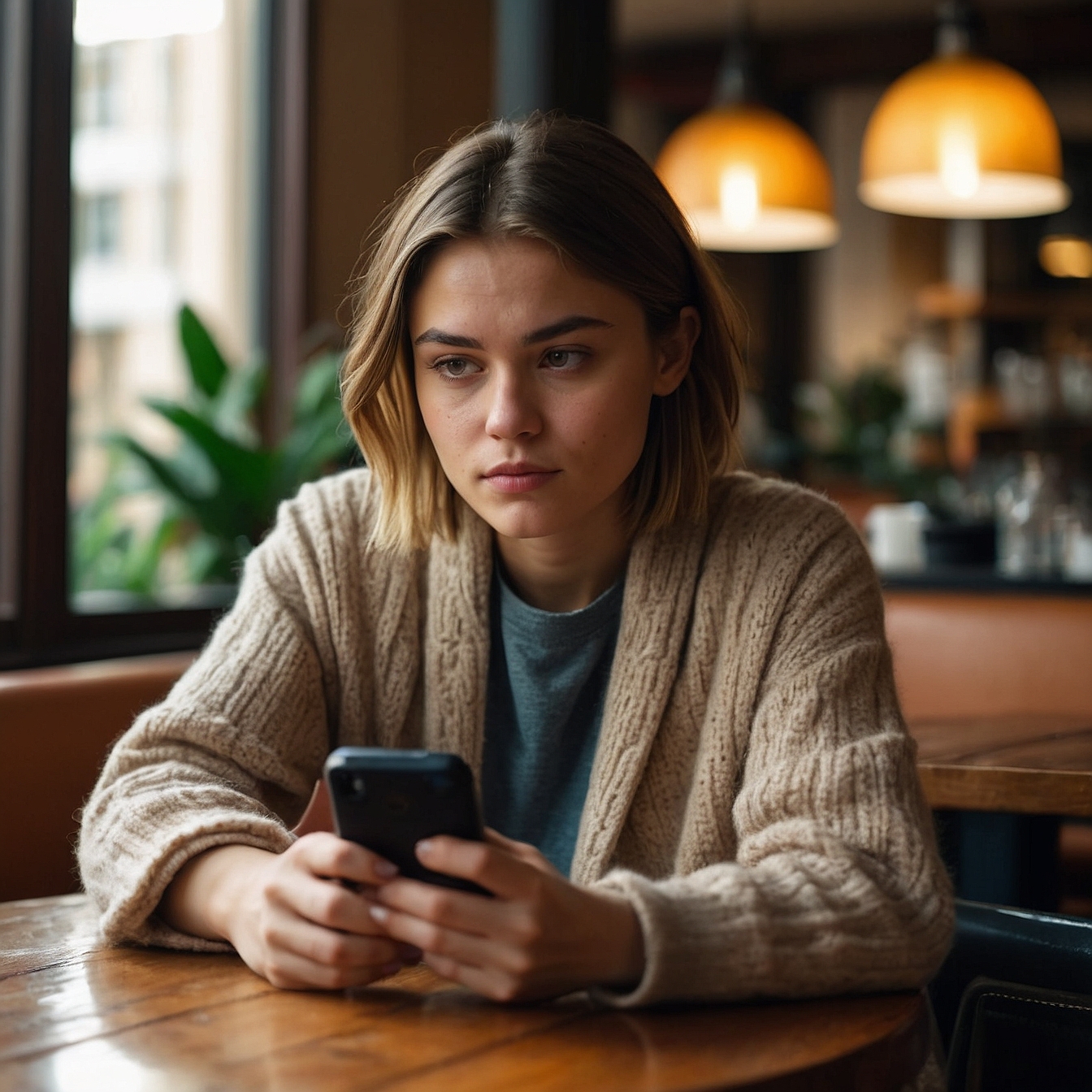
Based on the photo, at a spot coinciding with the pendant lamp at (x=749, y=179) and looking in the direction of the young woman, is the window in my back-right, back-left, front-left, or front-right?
front-right

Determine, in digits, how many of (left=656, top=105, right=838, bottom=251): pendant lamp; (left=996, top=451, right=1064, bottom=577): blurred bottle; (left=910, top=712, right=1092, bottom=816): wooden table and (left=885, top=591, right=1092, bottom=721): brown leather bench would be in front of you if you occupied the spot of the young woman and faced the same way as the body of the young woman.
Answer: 0

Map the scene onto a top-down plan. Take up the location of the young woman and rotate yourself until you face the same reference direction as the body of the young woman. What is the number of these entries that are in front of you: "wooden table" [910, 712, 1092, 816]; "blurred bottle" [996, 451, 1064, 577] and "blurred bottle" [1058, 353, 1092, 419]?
0

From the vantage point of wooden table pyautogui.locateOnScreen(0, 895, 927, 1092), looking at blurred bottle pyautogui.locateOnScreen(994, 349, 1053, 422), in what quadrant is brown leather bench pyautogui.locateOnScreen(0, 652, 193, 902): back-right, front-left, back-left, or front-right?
front-left

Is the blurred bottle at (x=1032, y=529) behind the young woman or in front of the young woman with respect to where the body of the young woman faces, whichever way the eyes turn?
behind

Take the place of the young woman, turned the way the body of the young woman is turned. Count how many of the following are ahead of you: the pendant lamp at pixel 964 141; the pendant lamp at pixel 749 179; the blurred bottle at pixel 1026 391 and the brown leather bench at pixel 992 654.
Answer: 0

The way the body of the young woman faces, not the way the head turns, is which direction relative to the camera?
toward the camera

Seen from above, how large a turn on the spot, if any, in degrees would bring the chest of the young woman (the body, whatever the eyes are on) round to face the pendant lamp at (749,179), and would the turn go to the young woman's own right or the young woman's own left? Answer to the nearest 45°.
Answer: approximately 180°

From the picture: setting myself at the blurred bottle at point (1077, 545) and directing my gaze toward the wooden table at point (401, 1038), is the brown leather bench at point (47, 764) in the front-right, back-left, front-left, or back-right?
front-right

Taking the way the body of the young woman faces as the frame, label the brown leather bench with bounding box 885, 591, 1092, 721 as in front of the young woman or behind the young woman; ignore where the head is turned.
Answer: behind

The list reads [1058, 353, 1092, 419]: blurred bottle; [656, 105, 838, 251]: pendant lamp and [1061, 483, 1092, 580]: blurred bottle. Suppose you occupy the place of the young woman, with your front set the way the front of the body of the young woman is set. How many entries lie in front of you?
0

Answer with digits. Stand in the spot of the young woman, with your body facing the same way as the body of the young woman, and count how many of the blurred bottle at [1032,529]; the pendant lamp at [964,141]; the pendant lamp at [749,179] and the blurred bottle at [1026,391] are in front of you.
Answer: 0
